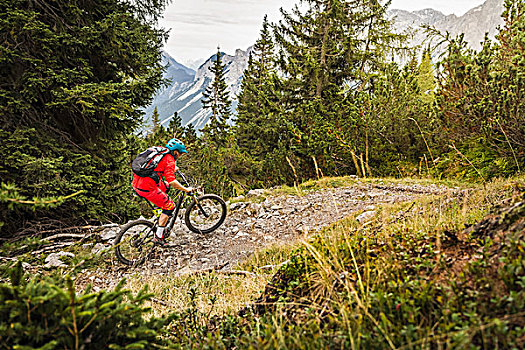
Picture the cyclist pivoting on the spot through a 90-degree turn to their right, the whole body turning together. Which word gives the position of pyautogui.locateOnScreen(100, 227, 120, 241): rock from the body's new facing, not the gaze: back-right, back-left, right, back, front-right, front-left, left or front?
back-right

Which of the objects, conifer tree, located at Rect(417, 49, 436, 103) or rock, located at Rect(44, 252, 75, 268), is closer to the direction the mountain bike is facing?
the conifer tree

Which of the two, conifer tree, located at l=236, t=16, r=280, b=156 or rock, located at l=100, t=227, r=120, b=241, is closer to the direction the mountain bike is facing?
the conifer tree

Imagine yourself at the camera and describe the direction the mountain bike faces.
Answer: facing to the right of the viewer

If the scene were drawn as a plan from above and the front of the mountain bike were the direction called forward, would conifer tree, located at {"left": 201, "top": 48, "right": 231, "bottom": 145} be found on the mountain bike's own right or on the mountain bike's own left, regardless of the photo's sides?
on the mountain bike's own left

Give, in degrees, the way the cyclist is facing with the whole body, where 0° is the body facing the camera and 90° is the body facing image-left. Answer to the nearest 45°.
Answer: approximately 270°

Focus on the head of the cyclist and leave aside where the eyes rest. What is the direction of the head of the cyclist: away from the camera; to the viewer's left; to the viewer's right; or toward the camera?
to the viewer's right

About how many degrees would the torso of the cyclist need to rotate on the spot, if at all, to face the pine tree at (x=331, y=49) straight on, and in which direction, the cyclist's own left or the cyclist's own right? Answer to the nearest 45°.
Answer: approximately 45° to the cyclist's own left

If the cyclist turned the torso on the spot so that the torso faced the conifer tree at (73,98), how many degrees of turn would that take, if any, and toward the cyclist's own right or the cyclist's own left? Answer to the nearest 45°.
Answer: approximately 135° to the cyclist's own left

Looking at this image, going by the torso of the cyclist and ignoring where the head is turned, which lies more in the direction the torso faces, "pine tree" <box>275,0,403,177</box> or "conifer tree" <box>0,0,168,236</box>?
the pine tree
